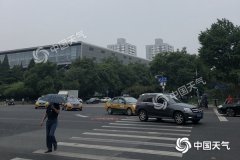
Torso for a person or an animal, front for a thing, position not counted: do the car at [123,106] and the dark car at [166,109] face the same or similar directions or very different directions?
same or similar directions

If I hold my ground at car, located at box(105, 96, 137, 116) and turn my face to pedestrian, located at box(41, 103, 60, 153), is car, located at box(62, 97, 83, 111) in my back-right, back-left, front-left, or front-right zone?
back-right

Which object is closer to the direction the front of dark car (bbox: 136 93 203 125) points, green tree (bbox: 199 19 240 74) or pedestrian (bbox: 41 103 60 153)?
the pedestrian

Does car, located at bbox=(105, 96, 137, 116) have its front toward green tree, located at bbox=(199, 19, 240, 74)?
no

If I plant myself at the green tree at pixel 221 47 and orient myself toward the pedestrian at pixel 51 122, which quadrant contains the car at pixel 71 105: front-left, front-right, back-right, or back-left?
front-right
